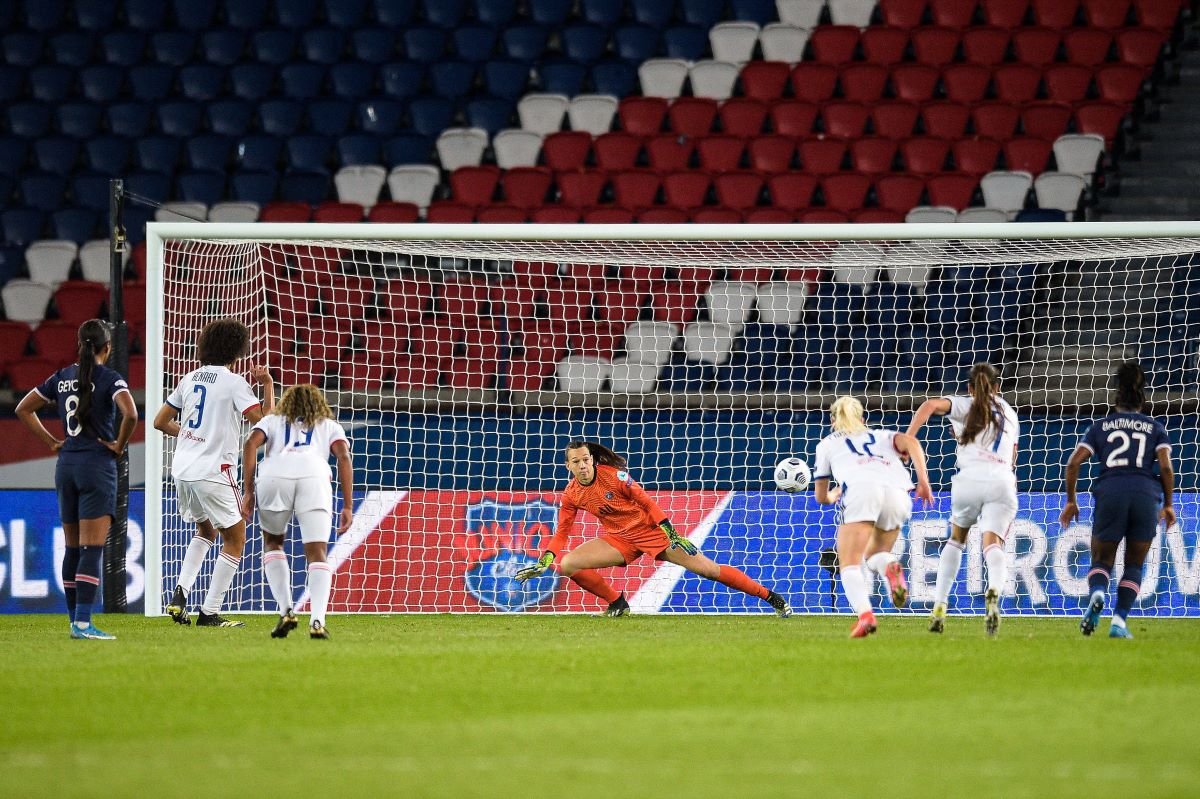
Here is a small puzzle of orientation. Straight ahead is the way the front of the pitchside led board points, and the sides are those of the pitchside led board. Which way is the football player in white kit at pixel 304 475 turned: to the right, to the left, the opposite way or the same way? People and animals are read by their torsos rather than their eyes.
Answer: the opposite way

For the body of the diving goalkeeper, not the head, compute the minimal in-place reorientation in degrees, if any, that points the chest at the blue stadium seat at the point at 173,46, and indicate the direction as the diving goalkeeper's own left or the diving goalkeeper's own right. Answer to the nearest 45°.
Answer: approximately 135° to the diving goalkeeper's own right

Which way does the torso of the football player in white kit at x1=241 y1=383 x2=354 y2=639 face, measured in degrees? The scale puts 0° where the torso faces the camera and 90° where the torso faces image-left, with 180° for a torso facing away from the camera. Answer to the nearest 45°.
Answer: approximately 180°

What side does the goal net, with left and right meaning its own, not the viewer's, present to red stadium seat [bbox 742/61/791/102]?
back

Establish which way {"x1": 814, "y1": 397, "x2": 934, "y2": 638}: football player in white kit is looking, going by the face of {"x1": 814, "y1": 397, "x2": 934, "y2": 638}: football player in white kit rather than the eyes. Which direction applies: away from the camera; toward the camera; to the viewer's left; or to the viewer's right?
away from the camera

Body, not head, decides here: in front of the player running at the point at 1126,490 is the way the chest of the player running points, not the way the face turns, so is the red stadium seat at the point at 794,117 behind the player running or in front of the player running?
in front

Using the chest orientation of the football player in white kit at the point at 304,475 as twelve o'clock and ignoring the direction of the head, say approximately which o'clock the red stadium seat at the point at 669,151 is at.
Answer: The red stadium seat is roughly at 1 o'clock from the football player in white kit.

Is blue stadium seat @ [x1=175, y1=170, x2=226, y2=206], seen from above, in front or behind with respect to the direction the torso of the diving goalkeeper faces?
behind

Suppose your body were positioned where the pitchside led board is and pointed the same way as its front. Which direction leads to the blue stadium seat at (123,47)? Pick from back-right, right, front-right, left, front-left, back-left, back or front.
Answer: back-right

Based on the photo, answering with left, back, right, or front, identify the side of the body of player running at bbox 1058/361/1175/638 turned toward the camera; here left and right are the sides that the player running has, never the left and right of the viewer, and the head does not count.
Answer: back

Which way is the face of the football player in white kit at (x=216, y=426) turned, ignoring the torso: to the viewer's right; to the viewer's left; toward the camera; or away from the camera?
away from the camera

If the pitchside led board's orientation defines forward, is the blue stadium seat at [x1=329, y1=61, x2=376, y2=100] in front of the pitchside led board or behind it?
behind

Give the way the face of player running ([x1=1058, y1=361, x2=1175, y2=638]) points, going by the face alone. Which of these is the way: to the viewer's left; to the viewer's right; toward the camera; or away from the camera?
away from the camera
